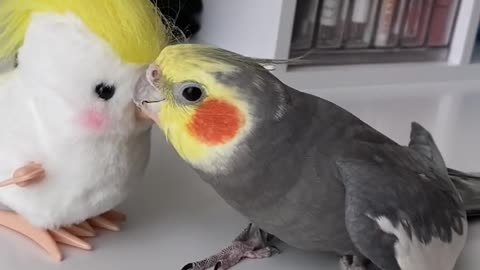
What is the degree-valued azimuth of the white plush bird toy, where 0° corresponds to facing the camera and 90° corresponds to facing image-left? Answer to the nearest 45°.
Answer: approximately 315°

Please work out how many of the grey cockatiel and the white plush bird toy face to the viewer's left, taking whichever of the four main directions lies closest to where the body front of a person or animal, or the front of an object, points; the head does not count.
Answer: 1

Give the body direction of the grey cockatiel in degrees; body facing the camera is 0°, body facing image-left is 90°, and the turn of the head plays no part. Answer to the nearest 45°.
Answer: approximately 90°

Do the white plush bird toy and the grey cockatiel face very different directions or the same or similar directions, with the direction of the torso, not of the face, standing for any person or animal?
very different directions
